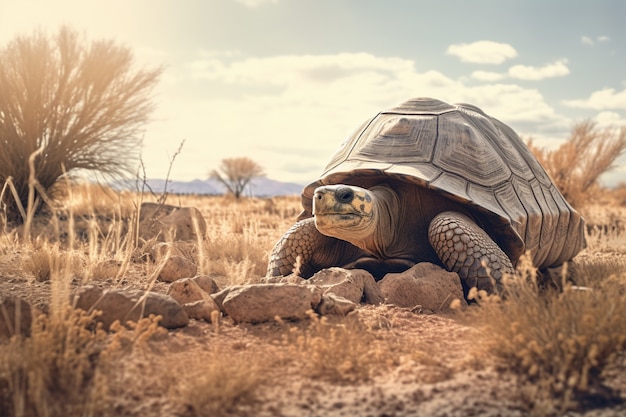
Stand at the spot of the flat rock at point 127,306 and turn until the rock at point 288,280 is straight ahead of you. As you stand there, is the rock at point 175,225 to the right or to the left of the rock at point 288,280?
left

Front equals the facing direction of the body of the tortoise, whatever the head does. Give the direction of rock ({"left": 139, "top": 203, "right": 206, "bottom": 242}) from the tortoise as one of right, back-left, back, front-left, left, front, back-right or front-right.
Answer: right

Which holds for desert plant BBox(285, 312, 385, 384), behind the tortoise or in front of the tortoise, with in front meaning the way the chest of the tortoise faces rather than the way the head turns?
in front

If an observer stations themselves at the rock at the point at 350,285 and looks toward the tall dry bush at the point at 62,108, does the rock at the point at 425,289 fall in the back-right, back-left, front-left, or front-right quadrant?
back-right

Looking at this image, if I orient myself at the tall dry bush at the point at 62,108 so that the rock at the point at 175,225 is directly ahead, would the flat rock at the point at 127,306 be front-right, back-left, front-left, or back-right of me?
front-right

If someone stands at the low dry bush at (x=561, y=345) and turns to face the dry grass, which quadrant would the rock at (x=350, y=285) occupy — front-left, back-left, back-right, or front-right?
front-right

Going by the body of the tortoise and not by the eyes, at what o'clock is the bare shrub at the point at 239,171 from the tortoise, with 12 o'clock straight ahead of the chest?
The bare shrub is roughly at 4 o'clock from the tortoise.

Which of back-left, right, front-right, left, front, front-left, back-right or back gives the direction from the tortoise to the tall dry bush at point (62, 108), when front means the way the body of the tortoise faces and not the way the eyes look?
right

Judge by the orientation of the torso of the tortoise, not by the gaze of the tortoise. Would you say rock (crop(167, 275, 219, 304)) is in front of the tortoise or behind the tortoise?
in front

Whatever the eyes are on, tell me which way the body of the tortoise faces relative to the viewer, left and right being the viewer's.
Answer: facing the viewer and to the left of the viewer

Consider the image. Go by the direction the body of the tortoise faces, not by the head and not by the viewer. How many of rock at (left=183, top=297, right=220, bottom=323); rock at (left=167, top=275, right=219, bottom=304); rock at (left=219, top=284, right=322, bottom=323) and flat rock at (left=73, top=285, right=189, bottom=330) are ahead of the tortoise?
4

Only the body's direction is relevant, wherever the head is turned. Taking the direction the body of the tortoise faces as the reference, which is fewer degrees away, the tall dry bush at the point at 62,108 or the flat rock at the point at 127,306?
the flat rock

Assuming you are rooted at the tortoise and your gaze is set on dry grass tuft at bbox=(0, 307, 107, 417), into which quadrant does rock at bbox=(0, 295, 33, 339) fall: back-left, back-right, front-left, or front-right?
front-right

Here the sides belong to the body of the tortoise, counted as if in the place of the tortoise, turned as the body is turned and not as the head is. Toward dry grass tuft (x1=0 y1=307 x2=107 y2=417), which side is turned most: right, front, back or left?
front

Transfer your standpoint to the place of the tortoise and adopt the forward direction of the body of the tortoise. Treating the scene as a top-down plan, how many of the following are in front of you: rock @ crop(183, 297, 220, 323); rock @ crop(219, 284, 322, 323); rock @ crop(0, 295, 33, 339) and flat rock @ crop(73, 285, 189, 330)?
4

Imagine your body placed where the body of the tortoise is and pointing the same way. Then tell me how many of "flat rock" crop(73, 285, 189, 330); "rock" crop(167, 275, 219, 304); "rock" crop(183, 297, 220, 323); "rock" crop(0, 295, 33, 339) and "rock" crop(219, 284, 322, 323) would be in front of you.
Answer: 5

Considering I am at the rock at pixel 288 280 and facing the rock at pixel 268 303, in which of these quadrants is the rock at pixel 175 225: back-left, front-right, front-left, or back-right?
back-right

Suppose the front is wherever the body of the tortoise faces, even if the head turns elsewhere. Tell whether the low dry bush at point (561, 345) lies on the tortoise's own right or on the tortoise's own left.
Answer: on the tortoise's own left

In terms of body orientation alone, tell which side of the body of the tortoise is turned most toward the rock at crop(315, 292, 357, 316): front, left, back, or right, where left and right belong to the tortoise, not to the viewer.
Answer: front
